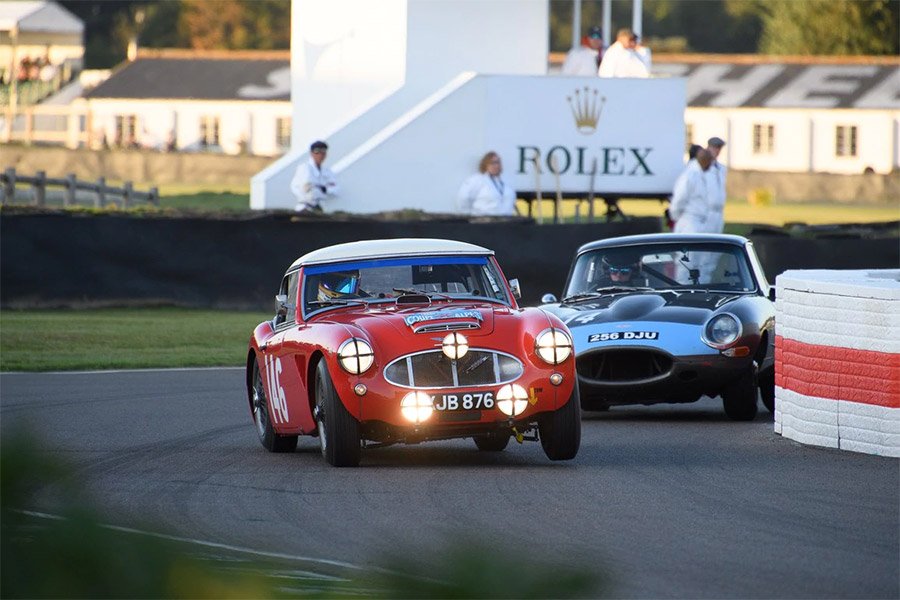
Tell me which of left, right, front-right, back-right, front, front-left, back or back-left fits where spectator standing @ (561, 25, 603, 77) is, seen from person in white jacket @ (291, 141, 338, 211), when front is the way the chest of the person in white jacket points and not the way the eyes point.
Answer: left

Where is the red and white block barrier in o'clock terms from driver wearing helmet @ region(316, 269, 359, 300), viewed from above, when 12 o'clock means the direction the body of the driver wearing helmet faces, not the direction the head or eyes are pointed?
The red and white block barrier is roughly at 11 o'clock from the driver wearing helmet.

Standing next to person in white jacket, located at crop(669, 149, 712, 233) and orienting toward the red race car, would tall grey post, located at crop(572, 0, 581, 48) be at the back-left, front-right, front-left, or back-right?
back-right

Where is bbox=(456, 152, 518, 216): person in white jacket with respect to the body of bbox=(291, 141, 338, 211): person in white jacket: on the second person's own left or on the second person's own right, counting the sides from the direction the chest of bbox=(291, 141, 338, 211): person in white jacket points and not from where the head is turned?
on the second person's own left

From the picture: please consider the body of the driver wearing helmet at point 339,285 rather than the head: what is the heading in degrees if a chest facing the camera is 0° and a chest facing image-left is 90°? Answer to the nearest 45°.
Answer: approximately 315°

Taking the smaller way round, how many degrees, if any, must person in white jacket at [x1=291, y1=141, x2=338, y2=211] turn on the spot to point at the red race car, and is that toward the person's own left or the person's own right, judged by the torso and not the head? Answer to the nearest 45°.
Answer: approximately 45° to the person's own right

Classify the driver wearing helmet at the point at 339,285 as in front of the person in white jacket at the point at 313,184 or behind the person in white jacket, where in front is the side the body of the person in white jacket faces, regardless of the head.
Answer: in front

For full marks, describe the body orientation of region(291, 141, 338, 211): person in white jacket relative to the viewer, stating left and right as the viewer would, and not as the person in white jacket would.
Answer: facing the viewer and to the right of the viewer

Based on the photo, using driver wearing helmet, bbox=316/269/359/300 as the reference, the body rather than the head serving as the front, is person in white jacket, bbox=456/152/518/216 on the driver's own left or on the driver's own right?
on the driver's own left

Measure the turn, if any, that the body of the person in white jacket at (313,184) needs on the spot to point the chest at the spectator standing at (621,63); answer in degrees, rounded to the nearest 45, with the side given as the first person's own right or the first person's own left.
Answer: approximately 90° to the first person's own left

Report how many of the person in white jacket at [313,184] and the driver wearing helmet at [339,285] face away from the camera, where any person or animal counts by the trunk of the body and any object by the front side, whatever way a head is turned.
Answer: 0
